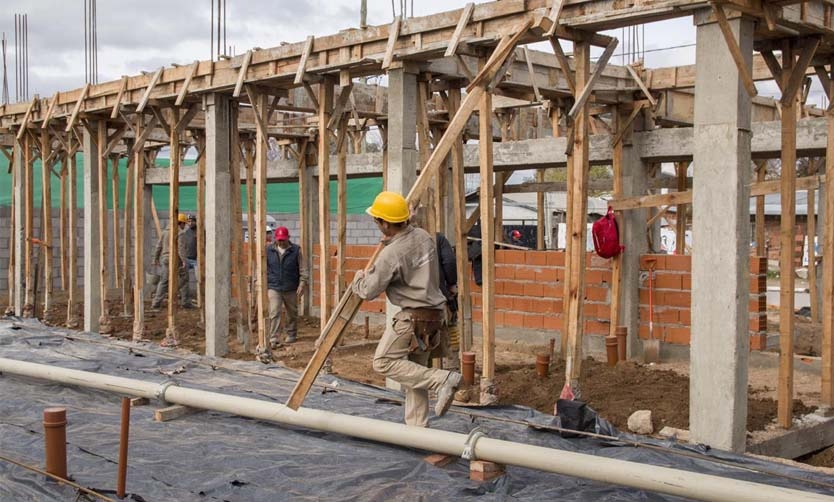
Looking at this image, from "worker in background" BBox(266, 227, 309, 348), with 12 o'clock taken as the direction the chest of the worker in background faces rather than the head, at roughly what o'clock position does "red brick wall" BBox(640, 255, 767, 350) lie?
The red brick wall is roughly at 10 o'clock from the worker in background.

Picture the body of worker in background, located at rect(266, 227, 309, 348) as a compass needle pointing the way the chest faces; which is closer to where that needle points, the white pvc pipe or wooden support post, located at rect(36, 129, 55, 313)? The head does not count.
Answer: the white pvc pipe

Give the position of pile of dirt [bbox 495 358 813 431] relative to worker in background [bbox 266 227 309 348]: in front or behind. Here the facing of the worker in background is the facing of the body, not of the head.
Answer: in front

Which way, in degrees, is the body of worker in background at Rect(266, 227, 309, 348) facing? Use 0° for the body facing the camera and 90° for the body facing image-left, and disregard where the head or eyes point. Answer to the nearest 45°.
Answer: approximately 0°

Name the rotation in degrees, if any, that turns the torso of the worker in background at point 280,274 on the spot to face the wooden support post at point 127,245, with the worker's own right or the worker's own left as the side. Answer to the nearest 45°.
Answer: approximately 135° to the worker's own right

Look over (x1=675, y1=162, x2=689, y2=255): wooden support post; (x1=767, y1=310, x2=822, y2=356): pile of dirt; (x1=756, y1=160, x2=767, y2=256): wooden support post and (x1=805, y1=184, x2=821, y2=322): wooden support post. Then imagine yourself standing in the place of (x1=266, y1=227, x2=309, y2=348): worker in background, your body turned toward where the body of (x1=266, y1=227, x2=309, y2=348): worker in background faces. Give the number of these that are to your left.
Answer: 4

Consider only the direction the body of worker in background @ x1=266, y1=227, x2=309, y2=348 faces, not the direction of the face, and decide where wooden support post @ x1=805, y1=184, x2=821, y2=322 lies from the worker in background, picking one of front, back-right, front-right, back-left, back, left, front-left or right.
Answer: left

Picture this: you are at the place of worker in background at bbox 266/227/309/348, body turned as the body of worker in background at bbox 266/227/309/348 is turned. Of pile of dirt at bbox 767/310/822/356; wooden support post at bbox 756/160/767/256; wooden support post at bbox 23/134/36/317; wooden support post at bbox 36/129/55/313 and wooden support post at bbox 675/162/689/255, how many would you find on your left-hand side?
3

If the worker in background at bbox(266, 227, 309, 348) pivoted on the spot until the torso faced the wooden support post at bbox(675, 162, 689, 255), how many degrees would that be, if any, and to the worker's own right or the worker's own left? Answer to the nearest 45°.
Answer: approximately 90° to the worker's own left

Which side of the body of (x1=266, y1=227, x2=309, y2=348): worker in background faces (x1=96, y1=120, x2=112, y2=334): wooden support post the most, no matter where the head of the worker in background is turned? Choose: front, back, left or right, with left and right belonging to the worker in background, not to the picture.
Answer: right

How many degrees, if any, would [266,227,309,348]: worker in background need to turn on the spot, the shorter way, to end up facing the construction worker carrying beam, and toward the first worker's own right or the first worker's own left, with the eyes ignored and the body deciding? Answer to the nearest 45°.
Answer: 0° — they already face them

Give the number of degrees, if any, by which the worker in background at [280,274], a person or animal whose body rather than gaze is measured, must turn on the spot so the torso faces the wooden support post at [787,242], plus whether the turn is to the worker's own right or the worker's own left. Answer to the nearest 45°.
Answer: approximately 45° to the worker's own left

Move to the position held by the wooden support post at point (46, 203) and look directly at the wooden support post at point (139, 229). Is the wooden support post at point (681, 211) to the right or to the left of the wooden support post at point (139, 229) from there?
left

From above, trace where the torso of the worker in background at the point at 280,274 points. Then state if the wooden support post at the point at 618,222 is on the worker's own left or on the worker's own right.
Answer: on the worker's own left

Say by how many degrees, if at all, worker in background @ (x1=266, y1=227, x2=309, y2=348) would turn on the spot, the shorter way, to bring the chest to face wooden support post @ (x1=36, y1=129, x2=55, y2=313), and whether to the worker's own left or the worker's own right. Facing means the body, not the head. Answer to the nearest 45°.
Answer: approximately 135° to the worker's own right

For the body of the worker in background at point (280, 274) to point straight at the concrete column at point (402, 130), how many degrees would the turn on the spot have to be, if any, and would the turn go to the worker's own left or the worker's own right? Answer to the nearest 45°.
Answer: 0° — they already face it

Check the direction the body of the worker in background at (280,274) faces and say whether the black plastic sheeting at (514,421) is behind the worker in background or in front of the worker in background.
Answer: in front
